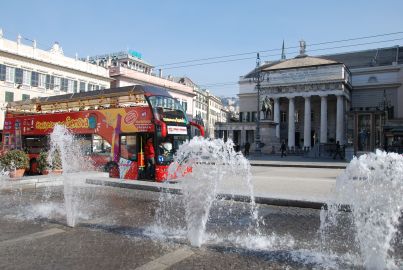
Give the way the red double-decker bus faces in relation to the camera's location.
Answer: facing the viewer and to the right of the viewer

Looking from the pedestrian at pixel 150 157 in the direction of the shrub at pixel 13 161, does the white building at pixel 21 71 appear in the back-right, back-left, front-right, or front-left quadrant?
front-right

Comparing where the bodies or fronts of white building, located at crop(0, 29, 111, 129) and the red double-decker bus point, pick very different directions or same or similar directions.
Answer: same or similar directions

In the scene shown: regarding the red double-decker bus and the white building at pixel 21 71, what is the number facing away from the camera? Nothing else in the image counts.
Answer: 0

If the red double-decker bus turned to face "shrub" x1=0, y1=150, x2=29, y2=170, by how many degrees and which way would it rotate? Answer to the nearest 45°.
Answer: approximately 135° to its right

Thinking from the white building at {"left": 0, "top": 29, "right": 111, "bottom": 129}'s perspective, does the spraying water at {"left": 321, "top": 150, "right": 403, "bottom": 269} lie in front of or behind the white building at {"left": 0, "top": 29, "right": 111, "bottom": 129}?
in front

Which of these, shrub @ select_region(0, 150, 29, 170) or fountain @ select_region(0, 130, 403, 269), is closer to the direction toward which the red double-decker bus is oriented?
the fountain

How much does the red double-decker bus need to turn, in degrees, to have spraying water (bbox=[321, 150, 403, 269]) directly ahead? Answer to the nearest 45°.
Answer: approximately 45° to its right

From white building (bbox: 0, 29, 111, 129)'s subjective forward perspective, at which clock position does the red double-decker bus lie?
The red double-decker bus is roughly at 1 o'clock from the white building.

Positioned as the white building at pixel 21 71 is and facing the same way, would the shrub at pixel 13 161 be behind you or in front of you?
in front
